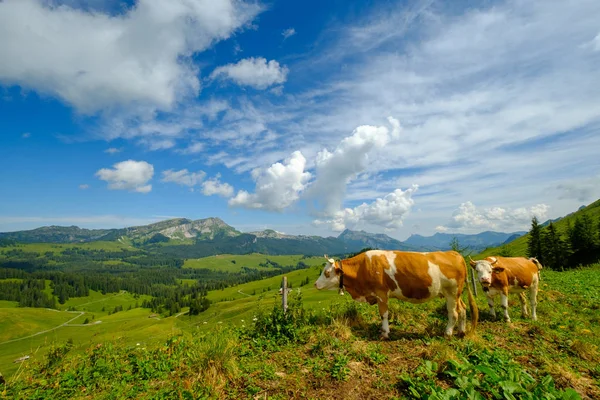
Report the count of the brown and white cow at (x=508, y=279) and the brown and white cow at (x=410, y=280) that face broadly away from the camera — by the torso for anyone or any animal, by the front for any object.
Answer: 0

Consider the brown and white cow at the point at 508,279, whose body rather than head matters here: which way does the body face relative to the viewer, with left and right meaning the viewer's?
facing the viewer and to the left of the viewer

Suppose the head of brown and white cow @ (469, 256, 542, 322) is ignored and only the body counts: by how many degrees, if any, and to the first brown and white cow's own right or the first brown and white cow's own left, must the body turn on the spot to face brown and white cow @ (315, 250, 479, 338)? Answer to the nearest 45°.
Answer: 0° — it already faces it

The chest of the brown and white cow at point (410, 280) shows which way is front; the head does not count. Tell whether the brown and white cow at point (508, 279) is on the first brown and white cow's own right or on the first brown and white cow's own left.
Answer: on the first brown and white cow's own right

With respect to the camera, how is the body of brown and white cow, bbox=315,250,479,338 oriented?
to the viewer's left
